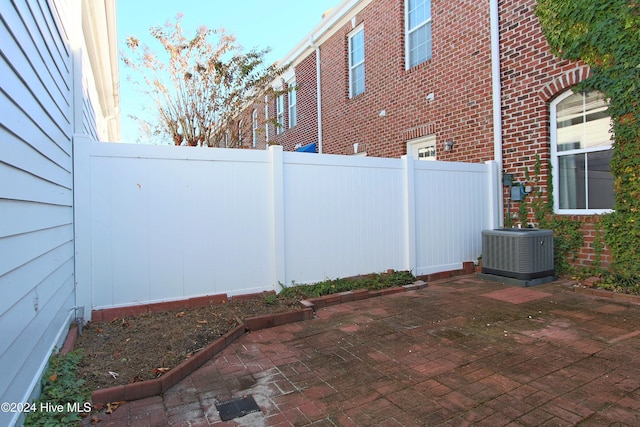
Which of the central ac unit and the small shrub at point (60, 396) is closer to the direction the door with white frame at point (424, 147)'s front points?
the small shrub

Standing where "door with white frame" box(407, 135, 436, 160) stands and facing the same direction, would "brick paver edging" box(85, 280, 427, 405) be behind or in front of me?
in front

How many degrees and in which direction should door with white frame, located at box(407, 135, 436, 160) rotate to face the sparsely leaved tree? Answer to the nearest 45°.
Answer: approximately 45° to its right

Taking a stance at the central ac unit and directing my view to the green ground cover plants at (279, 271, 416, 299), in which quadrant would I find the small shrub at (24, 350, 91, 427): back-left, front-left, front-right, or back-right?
front-left

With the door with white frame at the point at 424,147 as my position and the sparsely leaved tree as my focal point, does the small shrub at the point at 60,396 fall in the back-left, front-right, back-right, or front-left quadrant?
front-left

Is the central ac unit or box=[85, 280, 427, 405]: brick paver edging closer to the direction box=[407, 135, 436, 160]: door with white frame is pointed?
the brick paver edging

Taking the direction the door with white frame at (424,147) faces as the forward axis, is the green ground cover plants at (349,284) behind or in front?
in front

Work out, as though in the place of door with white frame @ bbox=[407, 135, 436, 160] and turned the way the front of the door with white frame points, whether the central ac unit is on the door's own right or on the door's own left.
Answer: on the door's own left

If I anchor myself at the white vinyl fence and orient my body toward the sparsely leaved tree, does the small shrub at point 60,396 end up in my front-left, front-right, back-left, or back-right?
back-left
